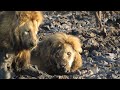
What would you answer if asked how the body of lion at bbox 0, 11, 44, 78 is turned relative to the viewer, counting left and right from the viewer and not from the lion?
facing the viewer and to the right of the viewer
